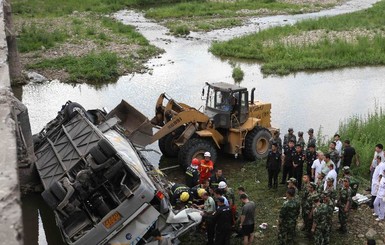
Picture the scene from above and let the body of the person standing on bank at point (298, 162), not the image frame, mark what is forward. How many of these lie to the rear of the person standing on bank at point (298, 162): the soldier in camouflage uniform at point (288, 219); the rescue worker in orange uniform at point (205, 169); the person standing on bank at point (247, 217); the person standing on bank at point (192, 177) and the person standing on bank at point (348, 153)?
1

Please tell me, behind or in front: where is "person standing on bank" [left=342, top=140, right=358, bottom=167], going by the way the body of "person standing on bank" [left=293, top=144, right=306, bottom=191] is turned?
behind

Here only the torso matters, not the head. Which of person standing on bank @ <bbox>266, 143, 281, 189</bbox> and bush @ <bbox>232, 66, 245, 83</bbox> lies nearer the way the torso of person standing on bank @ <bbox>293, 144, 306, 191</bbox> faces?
the person standing on bank

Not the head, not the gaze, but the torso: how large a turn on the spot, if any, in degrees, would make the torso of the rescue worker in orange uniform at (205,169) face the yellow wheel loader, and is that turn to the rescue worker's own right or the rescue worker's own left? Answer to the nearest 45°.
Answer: approximately 135° to the rescue worker's own right

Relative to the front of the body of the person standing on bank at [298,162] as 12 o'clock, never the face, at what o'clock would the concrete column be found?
The concrete column is roughly at 11 o'clock from the person standing on bank.

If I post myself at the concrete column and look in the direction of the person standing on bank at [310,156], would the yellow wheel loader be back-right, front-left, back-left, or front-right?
front-left

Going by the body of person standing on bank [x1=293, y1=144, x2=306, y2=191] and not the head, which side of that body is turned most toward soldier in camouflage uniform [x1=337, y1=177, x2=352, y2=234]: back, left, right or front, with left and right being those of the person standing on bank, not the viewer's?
left

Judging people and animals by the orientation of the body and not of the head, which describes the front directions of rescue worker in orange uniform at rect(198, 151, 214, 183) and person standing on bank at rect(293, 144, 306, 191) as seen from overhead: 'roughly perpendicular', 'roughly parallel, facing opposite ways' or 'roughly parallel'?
roughly parallel
